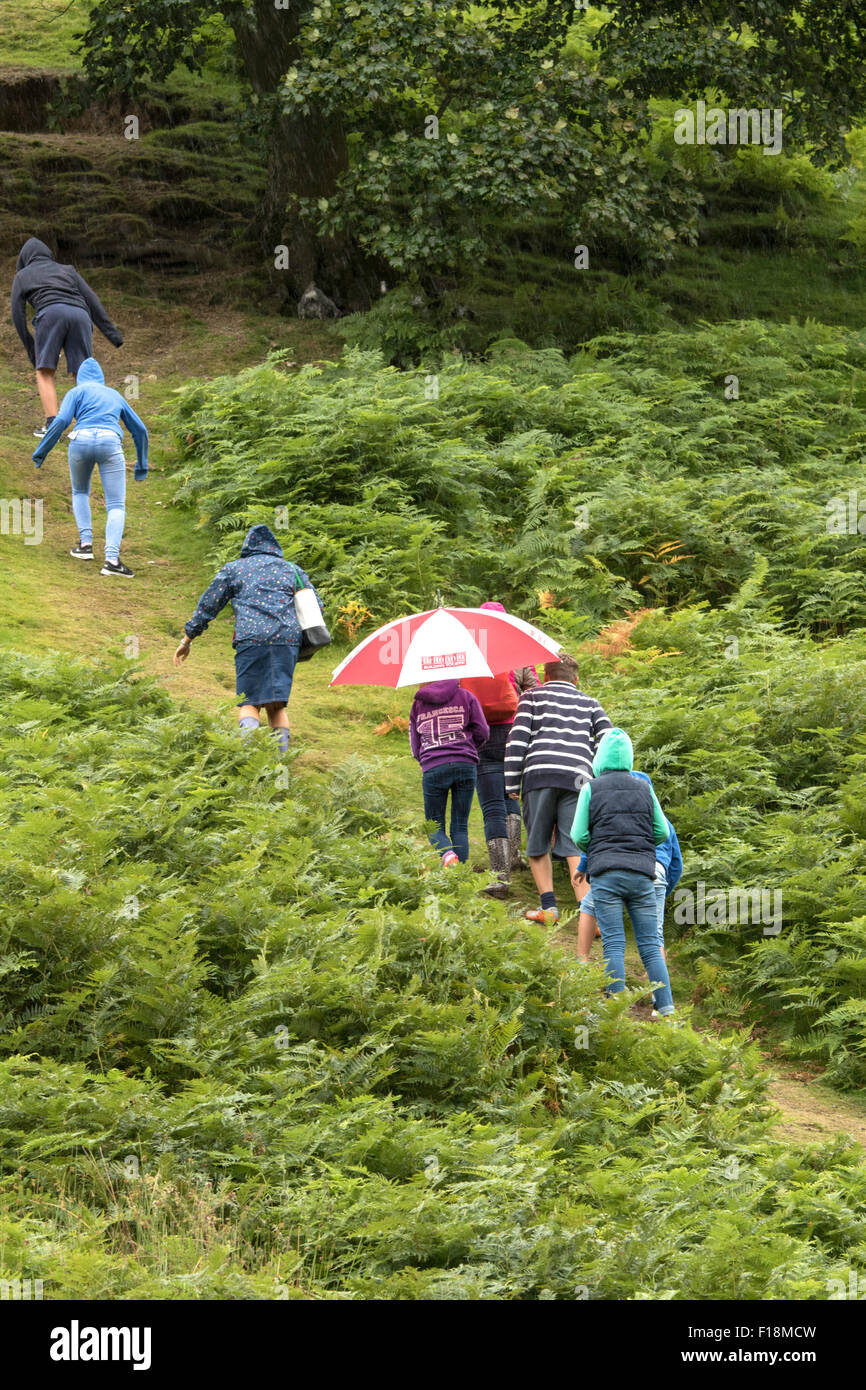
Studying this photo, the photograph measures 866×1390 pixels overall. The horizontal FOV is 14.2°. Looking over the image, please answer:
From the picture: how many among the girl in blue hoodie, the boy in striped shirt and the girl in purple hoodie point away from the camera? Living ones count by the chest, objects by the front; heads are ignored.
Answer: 3

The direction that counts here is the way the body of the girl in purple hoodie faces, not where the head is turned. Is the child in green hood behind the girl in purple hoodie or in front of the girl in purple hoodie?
behind

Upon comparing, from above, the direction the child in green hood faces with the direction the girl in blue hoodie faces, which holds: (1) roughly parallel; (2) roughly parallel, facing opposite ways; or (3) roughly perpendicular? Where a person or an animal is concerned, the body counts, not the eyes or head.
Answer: roughly parallel

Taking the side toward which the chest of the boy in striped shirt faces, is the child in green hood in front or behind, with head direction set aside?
behind

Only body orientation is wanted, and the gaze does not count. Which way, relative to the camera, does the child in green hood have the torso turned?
away from the camera

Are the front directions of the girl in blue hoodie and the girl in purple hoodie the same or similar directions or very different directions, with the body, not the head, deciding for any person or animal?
same or similar directions

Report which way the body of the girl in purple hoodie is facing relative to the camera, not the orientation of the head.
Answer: away from the camera

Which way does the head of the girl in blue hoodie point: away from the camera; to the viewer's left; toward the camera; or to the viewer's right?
away from the camera

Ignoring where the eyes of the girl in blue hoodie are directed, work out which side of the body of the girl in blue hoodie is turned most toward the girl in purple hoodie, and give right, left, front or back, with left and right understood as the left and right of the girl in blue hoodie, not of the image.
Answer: back

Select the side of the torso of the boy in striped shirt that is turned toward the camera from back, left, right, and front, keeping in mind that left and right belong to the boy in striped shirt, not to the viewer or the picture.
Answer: back

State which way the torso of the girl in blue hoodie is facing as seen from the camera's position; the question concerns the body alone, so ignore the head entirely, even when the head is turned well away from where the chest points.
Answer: away from the camera

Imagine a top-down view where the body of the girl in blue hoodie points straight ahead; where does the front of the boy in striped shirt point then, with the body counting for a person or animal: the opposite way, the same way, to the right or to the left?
the same way
